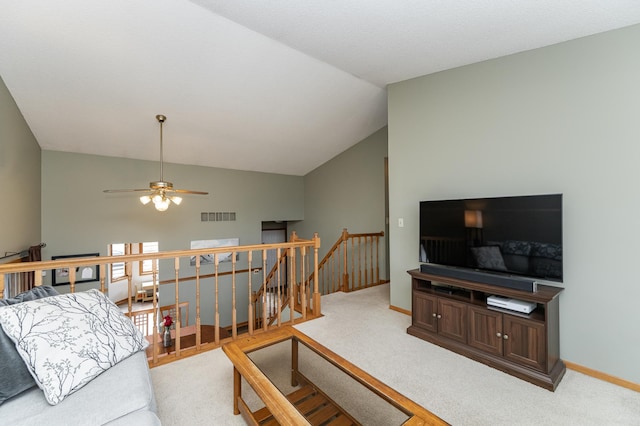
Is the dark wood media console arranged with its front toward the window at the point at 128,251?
no

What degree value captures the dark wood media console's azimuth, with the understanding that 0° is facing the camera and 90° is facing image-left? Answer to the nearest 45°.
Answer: approximately 45°

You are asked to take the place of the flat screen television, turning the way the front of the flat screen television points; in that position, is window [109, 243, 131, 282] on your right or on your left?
on your right

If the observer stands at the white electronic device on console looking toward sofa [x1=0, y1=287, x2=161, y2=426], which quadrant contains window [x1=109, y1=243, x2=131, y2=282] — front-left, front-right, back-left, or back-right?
front-right

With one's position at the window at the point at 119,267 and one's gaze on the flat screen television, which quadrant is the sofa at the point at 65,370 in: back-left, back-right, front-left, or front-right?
front-right

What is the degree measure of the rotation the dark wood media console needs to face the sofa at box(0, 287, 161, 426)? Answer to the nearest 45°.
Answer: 0° — it already faces it

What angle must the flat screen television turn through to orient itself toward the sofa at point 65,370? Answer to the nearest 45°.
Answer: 0° — it already faces it

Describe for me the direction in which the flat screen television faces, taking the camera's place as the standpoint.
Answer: facing the viewer and to the left of the viewer
